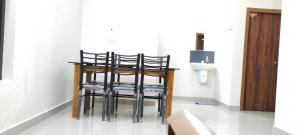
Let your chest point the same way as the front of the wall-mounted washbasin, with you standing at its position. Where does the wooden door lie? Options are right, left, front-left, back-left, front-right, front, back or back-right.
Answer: front-left

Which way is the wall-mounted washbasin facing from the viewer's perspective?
toward the camera
